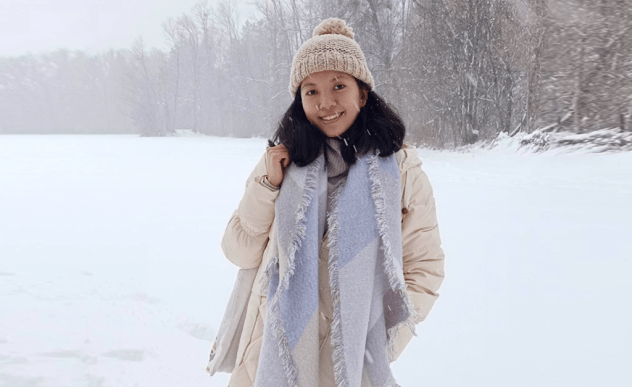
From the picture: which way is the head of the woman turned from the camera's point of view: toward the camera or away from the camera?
toward the camera

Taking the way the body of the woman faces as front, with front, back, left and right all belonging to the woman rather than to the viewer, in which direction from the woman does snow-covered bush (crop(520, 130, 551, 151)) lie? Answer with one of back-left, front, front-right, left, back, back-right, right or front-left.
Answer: back-left

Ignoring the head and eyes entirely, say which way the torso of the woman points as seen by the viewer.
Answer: toward the camera
